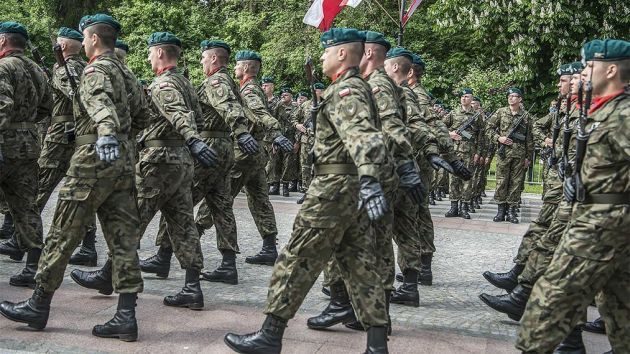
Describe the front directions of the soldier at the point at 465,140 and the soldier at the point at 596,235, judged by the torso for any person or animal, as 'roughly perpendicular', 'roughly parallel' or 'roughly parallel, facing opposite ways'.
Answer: roughly perpendicular

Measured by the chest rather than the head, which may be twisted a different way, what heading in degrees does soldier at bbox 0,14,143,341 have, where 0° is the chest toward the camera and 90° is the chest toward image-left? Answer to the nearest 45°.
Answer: approximately 90°

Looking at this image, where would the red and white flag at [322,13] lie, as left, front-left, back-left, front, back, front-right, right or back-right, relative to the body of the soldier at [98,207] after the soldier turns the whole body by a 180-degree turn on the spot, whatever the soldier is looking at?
front-left

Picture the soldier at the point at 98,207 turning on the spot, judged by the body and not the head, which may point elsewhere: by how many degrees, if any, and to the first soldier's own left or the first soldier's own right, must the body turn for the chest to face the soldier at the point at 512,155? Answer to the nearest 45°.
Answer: approximately 135° to the first soldier's own right

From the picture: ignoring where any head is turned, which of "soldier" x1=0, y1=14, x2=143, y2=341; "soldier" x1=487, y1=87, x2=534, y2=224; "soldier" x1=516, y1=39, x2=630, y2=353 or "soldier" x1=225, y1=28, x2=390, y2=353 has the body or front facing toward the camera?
"soldier" x1=487, y1=87, x2=534, y2=224

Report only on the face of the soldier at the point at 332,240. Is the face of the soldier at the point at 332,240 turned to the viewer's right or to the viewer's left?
to the viewer's left

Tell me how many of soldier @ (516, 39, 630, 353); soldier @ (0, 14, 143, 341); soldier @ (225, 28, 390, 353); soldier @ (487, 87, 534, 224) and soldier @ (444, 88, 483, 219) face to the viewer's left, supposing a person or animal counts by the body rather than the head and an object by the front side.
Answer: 3

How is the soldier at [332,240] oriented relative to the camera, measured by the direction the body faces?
to the viewer's left

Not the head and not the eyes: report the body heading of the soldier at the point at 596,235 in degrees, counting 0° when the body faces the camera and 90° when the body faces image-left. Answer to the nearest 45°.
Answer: approximately 90°

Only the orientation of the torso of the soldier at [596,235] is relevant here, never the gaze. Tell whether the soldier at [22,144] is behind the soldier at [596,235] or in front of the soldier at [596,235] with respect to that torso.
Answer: in front

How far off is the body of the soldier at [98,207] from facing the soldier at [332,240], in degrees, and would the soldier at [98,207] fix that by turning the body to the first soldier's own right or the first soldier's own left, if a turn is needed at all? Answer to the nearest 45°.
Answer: approximately 135° to the first soldier's own left

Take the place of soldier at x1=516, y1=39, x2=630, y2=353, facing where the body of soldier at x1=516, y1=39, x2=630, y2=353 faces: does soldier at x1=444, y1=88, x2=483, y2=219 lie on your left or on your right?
on your right
